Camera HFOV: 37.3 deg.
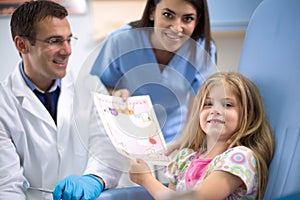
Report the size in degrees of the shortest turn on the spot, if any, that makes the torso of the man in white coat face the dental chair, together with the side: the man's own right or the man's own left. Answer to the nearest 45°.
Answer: approximately 45° to the man's own left

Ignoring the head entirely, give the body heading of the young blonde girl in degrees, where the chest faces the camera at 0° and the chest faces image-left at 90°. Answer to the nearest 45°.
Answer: approximately 45°

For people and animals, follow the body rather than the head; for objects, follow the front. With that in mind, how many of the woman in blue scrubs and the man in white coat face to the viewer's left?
0

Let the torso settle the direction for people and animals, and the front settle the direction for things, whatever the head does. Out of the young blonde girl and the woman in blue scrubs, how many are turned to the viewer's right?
0

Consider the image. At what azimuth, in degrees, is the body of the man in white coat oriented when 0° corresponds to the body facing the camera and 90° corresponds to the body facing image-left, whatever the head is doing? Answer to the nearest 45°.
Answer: approximately 315°

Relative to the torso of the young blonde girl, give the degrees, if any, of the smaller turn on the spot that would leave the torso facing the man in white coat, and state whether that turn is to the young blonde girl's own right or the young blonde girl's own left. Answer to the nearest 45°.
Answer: approximately 45° to the young blonde girl's own right
